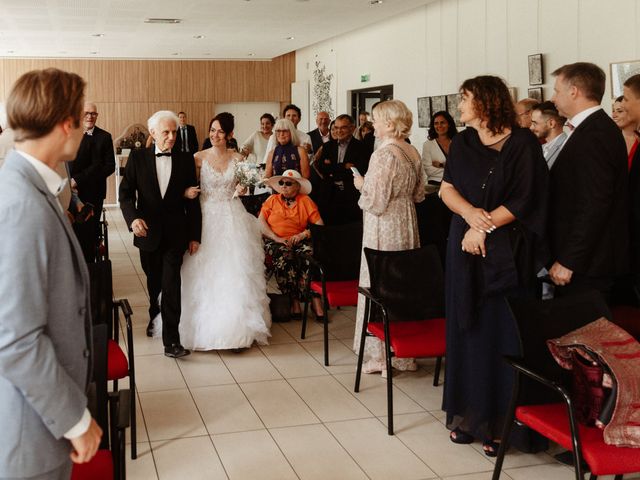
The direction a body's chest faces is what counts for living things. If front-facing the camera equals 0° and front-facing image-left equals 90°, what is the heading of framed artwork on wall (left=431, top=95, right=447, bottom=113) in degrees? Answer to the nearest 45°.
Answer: approximately 45°

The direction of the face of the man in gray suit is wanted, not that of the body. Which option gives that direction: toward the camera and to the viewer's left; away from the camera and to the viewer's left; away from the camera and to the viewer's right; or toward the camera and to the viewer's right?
away from the camera and to the viewer's right

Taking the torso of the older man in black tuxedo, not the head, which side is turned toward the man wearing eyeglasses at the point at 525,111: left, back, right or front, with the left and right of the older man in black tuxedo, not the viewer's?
left

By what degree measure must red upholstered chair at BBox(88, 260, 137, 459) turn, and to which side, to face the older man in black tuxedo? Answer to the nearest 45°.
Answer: approximately 135° to its left

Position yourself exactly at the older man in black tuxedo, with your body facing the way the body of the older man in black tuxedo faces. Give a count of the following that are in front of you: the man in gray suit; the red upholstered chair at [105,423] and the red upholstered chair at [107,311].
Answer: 3

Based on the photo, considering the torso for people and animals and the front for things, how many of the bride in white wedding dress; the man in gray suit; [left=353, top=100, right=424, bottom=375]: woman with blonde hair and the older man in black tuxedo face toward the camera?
2

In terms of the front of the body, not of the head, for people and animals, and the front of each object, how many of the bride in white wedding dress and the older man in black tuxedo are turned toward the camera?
2

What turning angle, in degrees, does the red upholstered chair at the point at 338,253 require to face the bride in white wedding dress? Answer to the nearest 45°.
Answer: approximately 135° to its right

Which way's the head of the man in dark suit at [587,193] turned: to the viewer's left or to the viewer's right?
to the viewer's left

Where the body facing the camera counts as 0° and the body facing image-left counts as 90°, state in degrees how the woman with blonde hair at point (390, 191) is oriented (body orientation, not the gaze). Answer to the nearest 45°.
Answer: approximately 135°

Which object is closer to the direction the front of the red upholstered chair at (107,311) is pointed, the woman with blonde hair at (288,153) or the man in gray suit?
the man in gray suit
